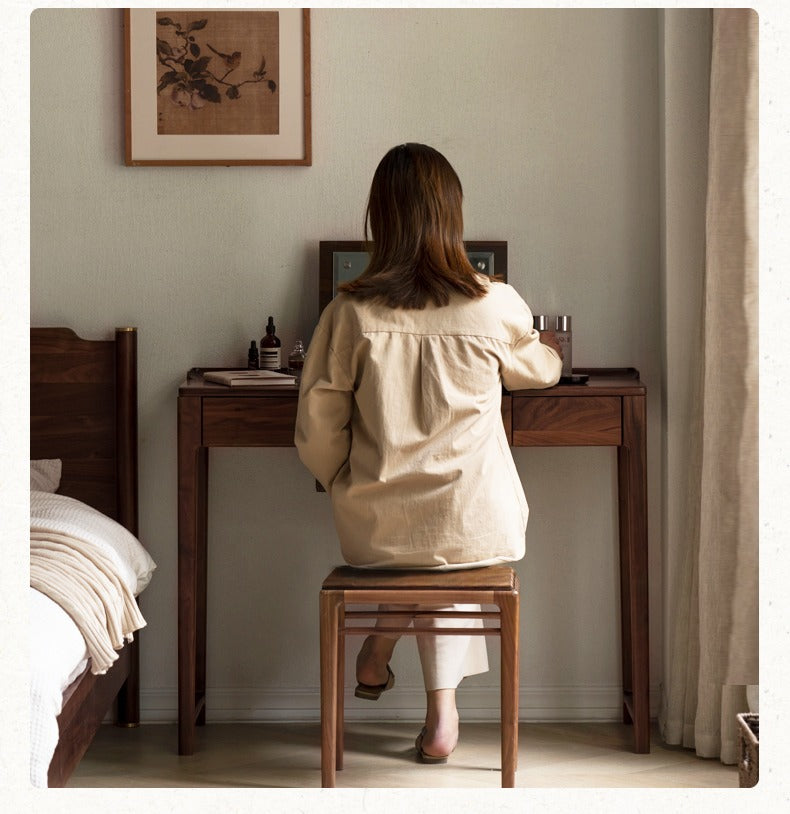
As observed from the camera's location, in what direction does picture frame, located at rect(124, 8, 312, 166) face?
facing the viewer

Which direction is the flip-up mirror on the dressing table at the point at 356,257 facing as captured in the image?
toward the camera
